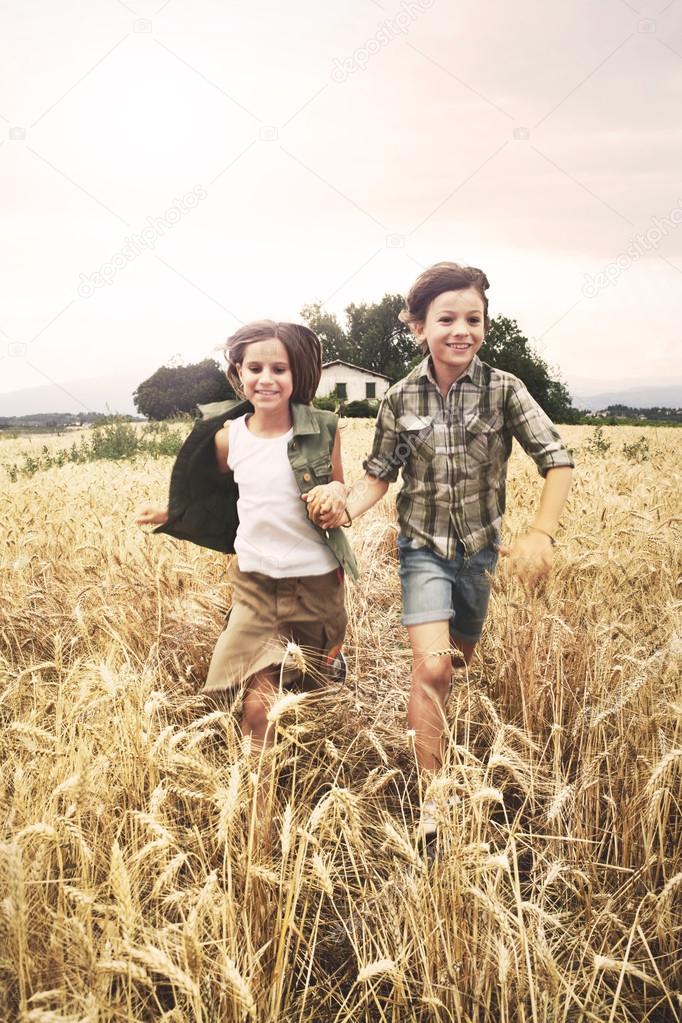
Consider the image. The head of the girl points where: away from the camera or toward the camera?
toward the camera

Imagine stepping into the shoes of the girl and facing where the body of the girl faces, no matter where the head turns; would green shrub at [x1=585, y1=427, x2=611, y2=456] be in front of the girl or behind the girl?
behind

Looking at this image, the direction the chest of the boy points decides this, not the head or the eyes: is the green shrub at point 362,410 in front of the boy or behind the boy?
behind

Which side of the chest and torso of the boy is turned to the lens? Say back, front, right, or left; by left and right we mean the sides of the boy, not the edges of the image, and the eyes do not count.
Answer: front

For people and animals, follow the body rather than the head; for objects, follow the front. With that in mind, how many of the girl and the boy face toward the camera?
2

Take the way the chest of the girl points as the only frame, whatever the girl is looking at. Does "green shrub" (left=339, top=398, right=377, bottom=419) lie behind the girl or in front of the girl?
behind

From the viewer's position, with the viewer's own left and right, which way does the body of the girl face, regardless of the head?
facing the viewer

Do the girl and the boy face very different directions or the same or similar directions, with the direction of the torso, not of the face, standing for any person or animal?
same or similar directions

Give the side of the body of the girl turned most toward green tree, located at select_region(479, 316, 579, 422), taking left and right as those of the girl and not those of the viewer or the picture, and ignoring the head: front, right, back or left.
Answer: back
